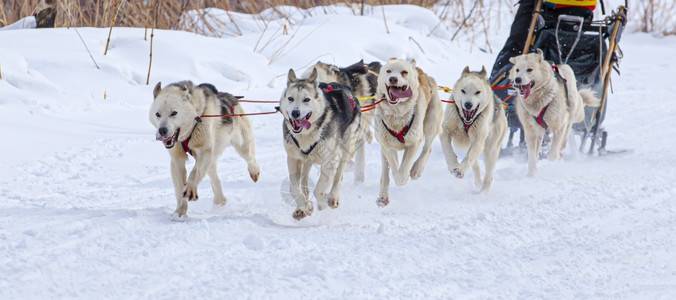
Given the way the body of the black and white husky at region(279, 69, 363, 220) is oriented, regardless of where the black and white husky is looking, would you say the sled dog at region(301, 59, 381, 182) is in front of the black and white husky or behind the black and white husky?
behind

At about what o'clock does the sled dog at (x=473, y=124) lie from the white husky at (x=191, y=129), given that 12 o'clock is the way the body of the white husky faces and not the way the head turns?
The sled dog is roughly at 7 o'clock from the white husky.

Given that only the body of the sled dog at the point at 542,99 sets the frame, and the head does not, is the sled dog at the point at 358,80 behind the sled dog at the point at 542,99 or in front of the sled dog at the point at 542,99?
in front

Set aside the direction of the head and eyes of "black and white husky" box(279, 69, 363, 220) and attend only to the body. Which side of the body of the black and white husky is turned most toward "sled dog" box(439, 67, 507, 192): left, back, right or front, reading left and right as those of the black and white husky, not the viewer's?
back

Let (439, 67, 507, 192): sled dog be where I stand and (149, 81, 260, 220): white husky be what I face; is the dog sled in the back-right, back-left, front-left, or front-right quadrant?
back-right

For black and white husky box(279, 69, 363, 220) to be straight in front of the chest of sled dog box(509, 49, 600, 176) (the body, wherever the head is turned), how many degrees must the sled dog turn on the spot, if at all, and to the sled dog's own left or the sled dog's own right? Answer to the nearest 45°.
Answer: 0° — it already faces it

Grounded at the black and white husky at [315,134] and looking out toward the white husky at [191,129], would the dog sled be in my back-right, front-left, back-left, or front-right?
back-right

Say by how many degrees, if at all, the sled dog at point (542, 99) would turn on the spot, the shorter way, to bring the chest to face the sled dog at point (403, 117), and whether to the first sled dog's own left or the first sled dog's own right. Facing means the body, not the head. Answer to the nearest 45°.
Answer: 0° — it already faces it

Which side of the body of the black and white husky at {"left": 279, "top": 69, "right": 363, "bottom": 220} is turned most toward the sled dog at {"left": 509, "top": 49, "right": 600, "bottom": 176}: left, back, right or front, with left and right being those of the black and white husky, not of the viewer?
back

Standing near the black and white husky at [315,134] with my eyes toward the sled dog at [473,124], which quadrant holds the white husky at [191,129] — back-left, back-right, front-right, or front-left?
back-left

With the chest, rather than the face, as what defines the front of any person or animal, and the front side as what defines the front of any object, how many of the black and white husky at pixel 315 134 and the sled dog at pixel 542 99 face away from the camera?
0

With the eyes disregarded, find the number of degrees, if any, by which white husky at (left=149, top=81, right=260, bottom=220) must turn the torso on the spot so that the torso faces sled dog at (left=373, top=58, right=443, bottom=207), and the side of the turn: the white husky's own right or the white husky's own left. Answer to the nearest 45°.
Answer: approximately 135° to the white husky's own left

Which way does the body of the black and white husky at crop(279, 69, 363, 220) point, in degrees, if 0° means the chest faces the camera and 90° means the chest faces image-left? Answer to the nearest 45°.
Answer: approximately 45°

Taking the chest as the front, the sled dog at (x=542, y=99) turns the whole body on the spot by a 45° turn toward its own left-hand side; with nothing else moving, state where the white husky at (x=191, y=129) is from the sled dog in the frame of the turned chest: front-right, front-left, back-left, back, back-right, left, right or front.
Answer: front-right

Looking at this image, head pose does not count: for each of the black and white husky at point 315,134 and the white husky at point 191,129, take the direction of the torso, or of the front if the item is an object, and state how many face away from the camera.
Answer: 0

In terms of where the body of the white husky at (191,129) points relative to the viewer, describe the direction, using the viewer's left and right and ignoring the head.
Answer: facing the viewer and to the left of the viewer
